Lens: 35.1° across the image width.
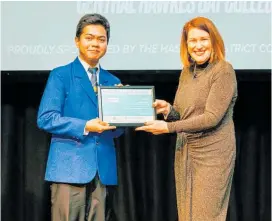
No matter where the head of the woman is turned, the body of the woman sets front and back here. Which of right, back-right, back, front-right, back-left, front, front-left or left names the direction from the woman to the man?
front-right

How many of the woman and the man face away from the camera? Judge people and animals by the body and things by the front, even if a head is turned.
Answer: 0

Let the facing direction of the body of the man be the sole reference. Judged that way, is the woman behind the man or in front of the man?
in front

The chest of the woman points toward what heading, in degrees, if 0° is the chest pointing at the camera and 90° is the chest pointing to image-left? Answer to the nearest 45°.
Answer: approximately 45°

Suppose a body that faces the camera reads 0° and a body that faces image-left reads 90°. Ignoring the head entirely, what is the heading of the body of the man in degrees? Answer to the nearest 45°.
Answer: approximately 315°
